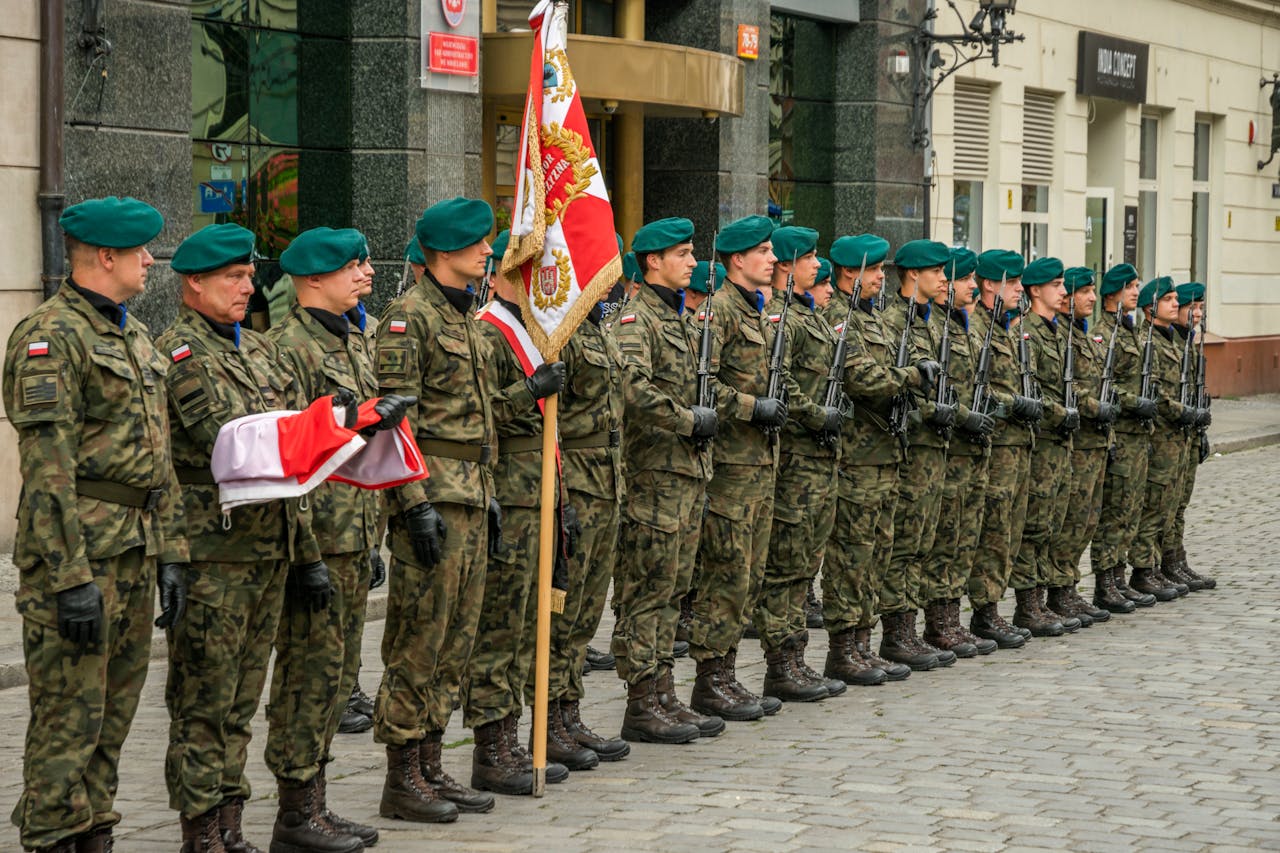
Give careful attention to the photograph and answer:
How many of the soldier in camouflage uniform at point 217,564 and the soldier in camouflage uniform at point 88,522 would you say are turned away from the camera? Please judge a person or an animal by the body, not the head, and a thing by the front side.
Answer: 0

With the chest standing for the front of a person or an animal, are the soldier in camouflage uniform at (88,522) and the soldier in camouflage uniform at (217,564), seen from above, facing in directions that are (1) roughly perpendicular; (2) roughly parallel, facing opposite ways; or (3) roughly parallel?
roughly parallel
